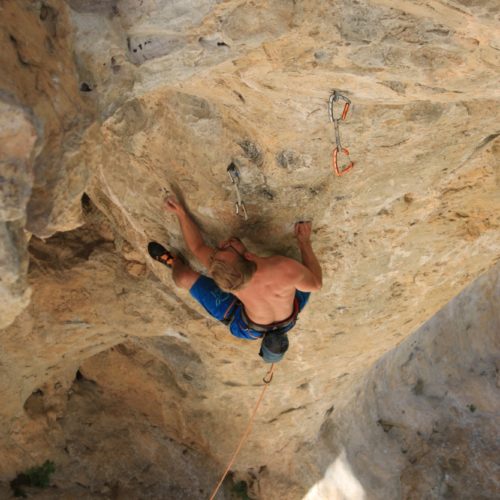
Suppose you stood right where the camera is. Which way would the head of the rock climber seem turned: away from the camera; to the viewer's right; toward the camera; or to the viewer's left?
away from the camera

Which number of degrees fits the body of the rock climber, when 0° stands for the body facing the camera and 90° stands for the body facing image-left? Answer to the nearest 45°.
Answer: approximately 180°
